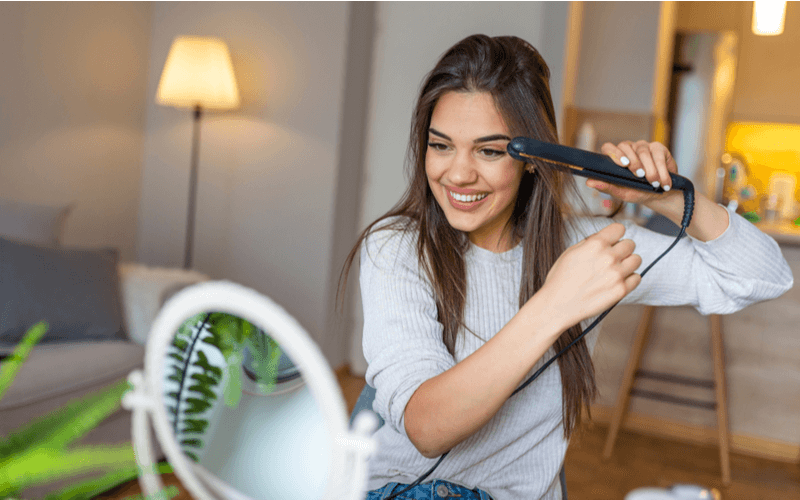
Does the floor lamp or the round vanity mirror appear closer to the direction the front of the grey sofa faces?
the round vanity mirror

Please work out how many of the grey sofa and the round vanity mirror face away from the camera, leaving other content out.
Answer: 0

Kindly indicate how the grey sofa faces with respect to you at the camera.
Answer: facing the viewer and to the right of the viewer

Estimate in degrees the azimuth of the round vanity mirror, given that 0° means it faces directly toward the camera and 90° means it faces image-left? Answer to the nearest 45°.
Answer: approximately 45°

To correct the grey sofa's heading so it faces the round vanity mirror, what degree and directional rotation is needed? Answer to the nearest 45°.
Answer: approximately 45° to its right
